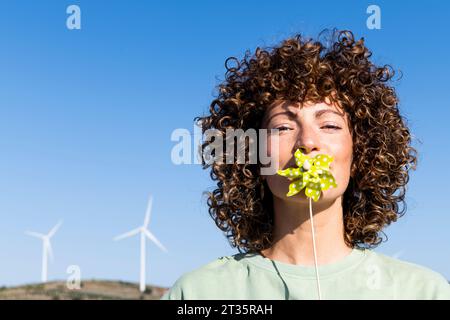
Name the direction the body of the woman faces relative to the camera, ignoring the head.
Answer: toward the camera
